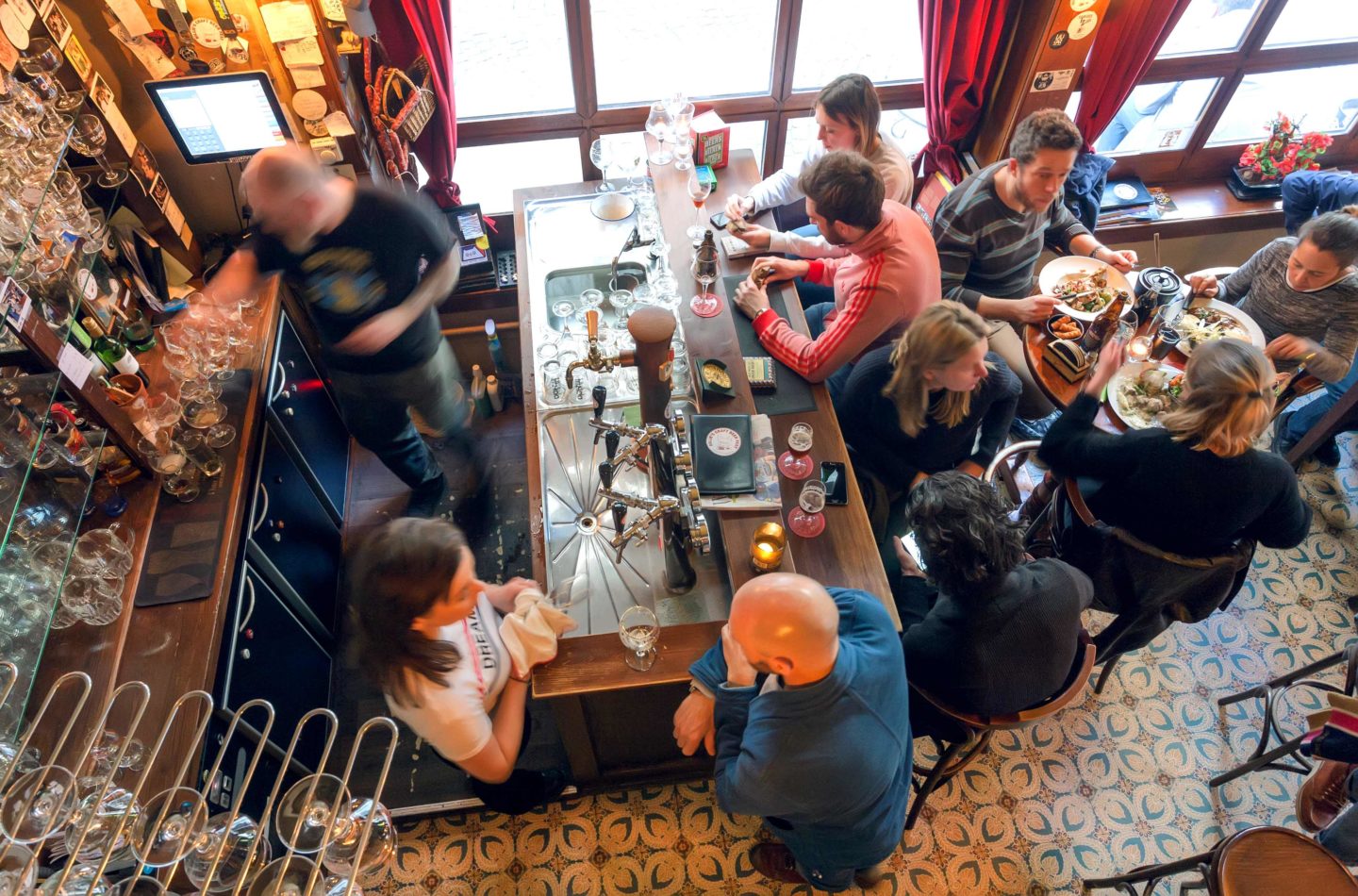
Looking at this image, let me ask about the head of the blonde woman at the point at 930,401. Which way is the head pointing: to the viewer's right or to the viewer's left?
to the viewer's right

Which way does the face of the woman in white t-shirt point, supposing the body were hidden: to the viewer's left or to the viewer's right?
to the viewer's right

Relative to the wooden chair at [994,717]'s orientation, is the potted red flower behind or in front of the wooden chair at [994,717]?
in front

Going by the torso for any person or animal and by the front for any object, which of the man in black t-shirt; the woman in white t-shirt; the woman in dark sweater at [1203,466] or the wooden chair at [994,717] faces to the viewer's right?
the woman in white t-shirt

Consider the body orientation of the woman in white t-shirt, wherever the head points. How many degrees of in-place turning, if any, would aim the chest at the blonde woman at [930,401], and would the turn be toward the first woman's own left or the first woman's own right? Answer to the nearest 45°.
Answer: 0° — they already face them

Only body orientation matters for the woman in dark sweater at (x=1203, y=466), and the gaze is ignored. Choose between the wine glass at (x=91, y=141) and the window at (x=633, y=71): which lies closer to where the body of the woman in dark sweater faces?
the window

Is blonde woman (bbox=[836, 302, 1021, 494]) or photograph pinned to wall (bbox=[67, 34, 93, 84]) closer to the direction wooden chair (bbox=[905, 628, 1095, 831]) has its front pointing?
the blonde woman

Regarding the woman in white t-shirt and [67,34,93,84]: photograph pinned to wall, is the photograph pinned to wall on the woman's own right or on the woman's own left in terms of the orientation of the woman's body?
on the woman's own left

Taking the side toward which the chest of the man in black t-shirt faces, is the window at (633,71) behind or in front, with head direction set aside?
behind

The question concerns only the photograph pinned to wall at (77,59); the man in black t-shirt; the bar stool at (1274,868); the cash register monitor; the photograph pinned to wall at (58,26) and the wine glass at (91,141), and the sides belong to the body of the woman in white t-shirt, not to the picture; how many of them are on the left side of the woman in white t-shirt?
5

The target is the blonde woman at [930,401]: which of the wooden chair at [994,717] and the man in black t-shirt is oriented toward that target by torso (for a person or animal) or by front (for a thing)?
the wooden chair

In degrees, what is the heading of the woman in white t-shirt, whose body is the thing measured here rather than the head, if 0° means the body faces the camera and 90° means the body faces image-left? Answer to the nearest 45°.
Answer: approximately 270°

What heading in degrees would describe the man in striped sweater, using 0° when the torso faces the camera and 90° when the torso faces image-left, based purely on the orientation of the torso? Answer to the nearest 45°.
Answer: approximately 315°

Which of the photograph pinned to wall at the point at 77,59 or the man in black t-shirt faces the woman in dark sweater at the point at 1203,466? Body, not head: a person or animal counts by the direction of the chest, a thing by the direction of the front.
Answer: the photograph pinned to wall
